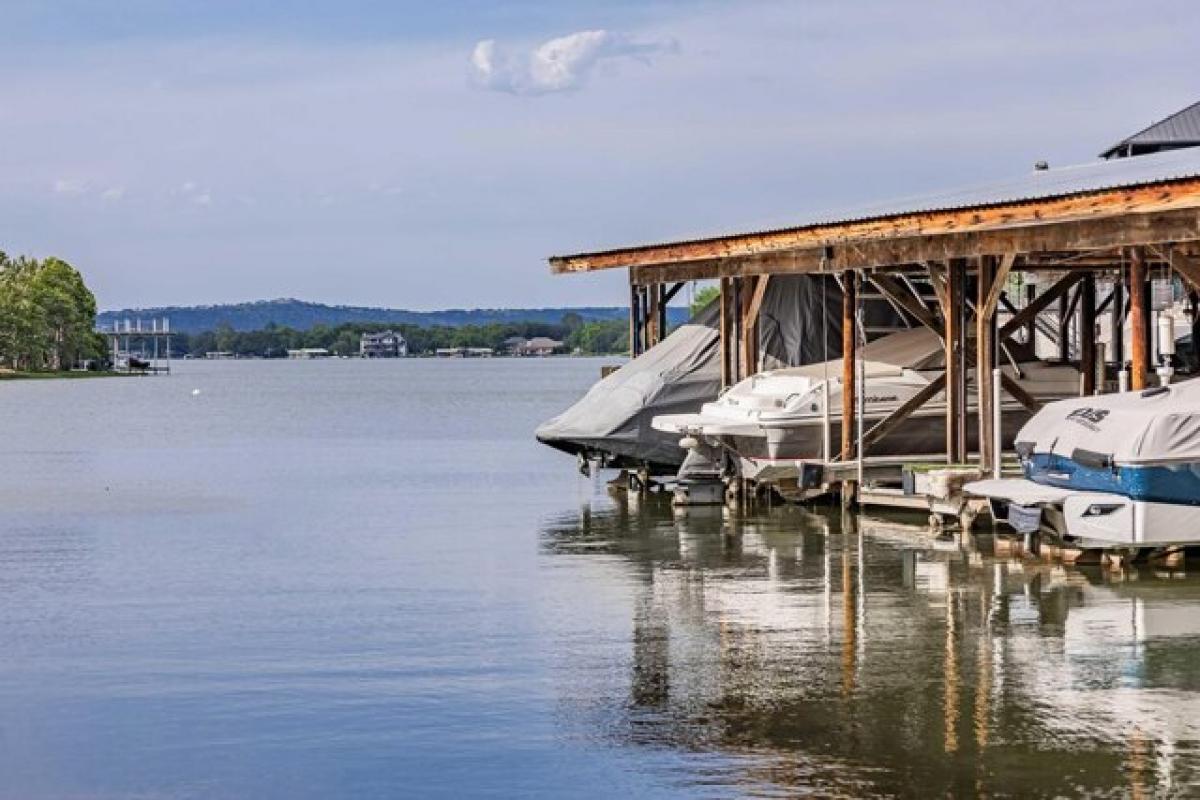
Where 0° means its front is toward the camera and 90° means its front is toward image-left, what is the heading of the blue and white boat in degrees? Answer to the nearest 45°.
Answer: approximately 225°

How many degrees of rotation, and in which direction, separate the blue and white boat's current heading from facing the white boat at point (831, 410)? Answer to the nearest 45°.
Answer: approximately 90° to its left
